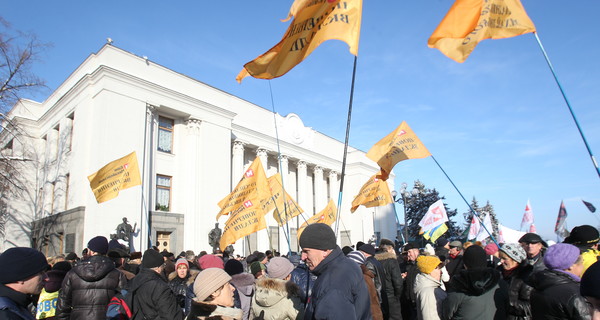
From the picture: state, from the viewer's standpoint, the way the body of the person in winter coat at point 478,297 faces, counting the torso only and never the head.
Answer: away from the camera

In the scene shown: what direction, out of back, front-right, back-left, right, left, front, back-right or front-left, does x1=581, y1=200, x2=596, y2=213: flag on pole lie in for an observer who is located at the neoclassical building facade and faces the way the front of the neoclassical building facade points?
front

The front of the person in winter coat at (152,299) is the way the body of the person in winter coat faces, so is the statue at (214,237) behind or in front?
in front

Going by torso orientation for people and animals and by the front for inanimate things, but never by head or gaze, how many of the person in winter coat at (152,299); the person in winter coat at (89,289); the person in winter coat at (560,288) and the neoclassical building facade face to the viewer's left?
0

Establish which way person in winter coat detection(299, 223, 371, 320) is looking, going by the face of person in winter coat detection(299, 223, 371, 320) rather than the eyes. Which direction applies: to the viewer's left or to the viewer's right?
to the viewer's left

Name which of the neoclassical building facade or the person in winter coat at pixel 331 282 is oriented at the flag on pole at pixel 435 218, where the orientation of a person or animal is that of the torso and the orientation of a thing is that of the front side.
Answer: the neoclassical building facade

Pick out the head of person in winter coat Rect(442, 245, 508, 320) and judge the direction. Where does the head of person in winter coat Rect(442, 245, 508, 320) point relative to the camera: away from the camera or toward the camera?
away from the camera

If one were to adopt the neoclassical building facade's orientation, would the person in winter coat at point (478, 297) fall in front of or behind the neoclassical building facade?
in front

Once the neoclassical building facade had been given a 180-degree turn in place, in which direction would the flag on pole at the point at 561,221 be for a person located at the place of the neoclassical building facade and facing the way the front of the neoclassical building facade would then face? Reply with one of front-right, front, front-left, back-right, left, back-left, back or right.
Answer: back

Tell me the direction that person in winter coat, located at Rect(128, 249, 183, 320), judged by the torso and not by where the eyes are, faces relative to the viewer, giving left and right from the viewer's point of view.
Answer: facing away from the viewer and to the right of the viewer
